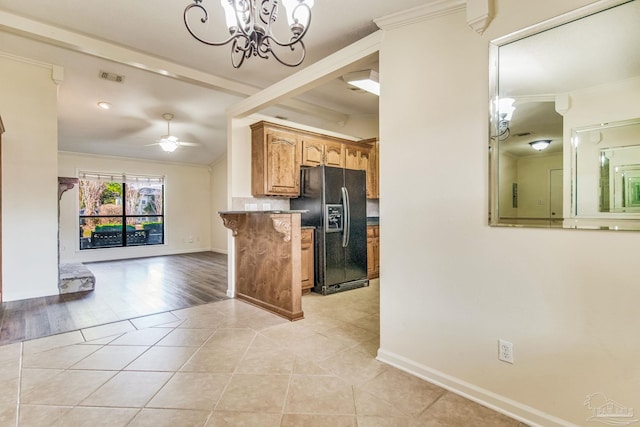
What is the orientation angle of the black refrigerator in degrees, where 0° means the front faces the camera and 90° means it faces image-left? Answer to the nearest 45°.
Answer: approximately 315°

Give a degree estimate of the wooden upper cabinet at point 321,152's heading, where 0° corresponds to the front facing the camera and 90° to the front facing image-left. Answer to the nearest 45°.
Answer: approximately 315°

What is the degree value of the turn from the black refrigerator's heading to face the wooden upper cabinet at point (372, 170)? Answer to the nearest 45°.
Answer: approximately 90° to its left

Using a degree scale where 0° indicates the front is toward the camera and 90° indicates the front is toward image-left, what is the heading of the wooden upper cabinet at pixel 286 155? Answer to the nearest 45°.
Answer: approximately 315°

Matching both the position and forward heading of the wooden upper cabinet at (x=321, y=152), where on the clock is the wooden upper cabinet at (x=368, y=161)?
the wooden upper cabinet at (x=368, y=161) is roughly at 9 o'clock from the wooden upper cabinet at (x=321, y=152).
